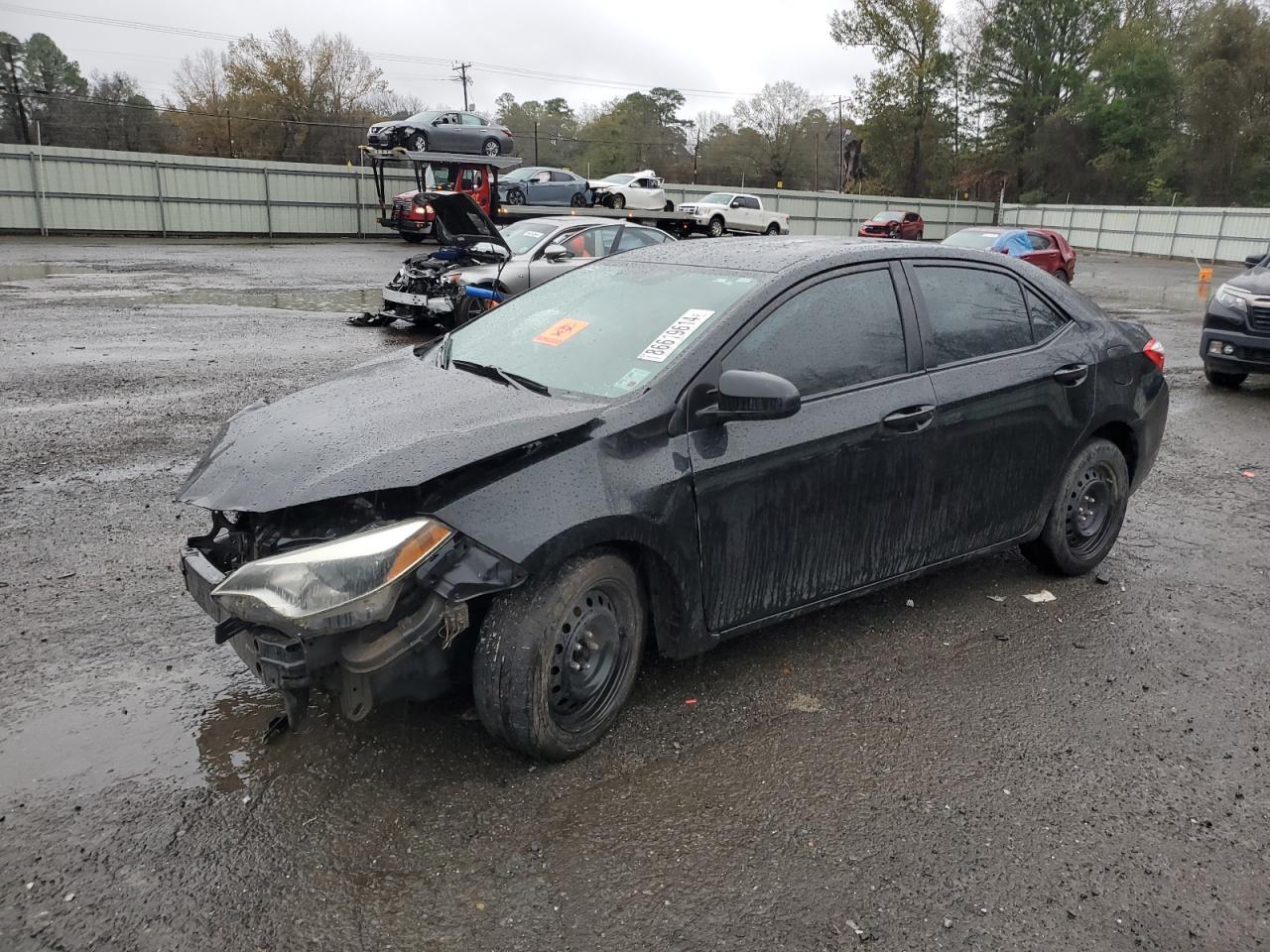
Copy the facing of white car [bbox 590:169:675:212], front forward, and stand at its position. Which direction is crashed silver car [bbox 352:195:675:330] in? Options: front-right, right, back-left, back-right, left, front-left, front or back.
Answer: front-left

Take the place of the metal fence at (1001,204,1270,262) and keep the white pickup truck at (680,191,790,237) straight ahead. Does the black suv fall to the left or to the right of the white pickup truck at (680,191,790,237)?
left

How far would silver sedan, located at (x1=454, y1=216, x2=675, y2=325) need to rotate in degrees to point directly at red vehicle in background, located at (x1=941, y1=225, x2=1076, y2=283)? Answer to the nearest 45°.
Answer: approximately 180°

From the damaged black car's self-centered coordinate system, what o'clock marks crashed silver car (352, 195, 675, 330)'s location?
The crashed silver car is roughly at 4 o'clock from the damaged black car.

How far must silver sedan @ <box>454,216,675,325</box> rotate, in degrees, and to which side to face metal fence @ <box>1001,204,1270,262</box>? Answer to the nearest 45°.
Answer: approximately 180°

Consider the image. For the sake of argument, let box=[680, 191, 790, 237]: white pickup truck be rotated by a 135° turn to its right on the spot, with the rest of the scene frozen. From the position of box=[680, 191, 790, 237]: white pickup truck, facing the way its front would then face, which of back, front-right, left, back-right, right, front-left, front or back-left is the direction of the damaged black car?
back

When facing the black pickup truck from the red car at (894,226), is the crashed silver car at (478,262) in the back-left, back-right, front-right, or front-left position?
front-right

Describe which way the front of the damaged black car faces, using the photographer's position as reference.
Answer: facing the viewer and to the left of the viewer

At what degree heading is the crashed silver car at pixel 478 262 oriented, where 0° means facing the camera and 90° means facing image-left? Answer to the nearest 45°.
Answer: approximately 45°

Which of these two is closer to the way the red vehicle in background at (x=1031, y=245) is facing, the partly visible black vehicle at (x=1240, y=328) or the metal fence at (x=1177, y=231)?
the partly visible black vehicle

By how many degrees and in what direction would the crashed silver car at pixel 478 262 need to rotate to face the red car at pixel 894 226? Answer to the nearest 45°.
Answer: approximately 180°

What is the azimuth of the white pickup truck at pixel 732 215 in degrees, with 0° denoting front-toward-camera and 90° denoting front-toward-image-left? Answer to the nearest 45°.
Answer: approximately 45°
